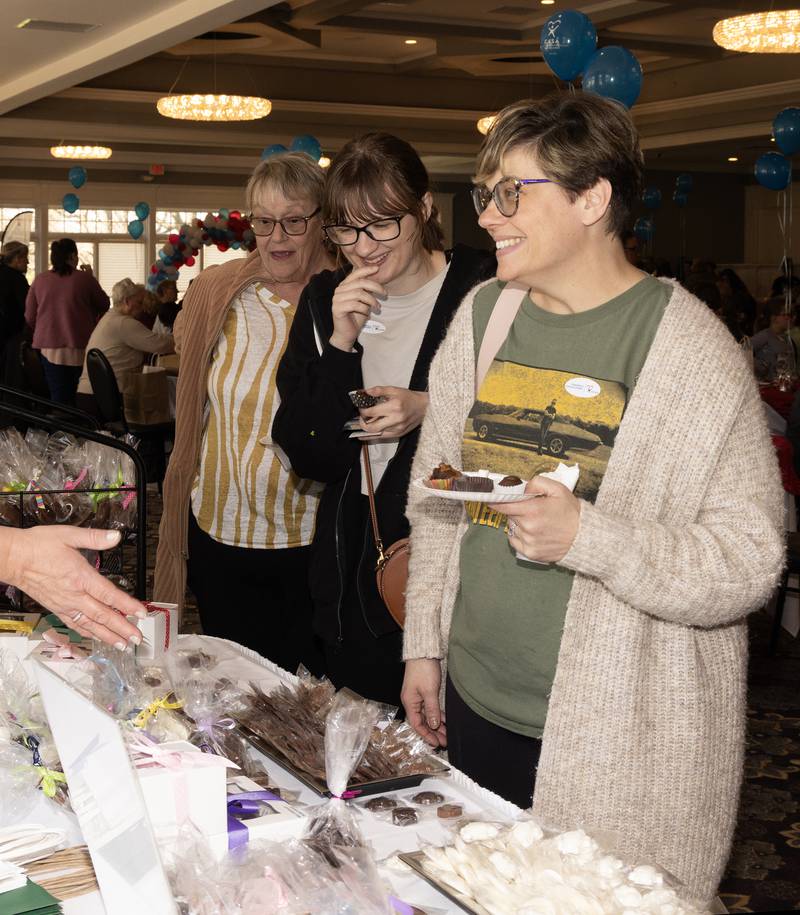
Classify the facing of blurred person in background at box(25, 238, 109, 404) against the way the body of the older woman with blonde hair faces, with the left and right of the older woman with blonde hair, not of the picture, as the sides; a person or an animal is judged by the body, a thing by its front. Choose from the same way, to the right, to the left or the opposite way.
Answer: the opposite way

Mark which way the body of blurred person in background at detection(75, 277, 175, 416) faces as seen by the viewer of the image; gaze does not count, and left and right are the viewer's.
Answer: facing away from the viewer and to the right of the viewer

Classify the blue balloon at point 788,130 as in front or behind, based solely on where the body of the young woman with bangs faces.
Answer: behind

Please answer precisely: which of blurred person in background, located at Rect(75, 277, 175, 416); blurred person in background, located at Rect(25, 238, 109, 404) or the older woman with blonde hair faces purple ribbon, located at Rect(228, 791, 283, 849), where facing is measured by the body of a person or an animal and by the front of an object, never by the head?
the older woman with blonde hair

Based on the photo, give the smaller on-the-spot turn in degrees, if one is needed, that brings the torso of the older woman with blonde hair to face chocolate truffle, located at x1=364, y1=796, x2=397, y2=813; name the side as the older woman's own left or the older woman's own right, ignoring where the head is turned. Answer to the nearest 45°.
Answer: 0° — they already face it

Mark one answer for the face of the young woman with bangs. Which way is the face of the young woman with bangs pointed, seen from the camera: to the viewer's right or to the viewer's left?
to the viewer's left

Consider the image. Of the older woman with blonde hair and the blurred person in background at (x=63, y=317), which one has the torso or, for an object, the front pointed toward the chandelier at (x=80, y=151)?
the blurred person in background

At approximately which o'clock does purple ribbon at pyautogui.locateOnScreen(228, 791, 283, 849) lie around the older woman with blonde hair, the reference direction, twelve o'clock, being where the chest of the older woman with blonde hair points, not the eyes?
The purple ribbon is roughly at 12 o'clock from the older woman with blonde hair.

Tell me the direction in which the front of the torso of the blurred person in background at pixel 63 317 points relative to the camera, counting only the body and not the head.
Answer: away from the camera

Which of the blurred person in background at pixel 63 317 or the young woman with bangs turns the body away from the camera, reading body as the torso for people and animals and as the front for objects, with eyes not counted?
the blurred person in background

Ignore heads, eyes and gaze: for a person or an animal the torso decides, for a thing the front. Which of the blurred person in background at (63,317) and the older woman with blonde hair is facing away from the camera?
the blurred person in background

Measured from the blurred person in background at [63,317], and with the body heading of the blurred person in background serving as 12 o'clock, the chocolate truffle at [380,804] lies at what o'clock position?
The chocolate truffle is roughly at 6 o'clock from the blurred person in background.

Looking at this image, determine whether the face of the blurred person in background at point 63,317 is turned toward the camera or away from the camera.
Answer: away from the camera

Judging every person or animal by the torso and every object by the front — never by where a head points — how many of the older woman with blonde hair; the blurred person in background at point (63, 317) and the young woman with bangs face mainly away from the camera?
1

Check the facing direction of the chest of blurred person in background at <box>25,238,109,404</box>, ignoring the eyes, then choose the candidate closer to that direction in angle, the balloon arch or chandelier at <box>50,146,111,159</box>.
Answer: the chandelier

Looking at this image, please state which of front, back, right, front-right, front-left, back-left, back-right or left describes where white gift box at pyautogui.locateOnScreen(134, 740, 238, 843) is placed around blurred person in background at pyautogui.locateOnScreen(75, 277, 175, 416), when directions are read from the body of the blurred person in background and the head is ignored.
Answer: back-right

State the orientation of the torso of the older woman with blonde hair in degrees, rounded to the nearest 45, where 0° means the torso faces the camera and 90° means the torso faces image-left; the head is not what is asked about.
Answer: approximately 0°

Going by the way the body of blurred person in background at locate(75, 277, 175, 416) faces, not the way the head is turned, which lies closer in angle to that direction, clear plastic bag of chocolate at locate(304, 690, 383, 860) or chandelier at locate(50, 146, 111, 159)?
the chandelier

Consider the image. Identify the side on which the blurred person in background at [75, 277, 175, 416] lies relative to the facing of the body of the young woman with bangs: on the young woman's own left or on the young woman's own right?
on the young woman's own right
